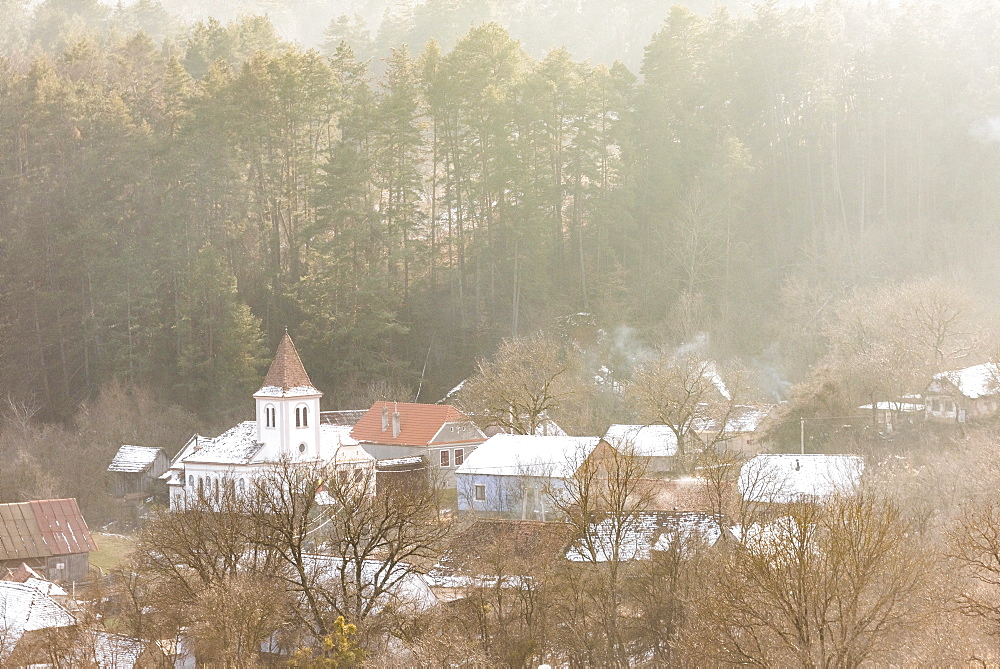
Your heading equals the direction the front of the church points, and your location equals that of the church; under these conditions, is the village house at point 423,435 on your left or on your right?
on your left

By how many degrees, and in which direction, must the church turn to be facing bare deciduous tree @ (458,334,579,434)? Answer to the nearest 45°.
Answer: approximately 45° to its left

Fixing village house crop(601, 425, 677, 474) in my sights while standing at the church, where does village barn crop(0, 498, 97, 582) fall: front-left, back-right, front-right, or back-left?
back-right

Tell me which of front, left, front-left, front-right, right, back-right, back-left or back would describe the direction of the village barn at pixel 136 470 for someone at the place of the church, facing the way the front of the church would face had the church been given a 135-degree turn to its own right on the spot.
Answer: front-right
